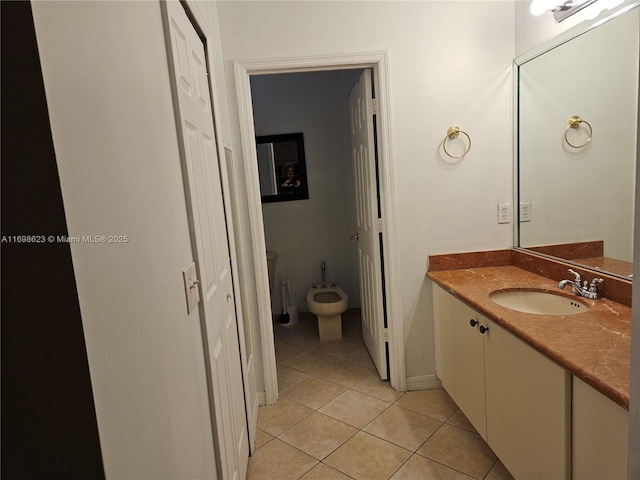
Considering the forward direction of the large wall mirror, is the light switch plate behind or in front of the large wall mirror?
in front

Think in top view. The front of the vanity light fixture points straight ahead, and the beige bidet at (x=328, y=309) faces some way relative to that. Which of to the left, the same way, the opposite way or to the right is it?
to the left

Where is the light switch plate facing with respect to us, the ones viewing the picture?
facing to the right of the viewer

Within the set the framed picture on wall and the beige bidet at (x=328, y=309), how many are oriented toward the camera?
2

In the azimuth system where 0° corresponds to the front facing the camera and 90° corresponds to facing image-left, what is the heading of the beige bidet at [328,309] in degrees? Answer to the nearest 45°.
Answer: approximately 0°

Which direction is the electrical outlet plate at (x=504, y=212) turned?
toward the camera

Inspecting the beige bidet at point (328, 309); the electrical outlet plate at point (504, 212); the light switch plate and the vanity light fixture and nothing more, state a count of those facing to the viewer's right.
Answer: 1

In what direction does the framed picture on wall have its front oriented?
toward the camera

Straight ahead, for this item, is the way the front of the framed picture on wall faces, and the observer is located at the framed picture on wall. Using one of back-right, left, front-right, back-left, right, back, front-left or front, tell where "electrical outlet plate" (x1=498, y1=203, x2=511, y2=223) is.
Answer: front-left

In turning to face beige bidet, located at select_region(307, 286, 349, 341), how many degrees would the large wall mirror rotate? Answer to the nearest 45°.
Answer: approximately 45° to its right

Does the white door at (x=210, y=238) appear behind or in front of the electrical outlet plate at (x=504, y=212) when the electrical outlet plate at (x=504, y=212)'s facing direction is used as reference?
in front

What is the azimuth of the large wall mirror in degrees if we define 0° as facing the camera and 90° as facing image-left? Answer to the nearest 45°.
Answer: approximately 45°

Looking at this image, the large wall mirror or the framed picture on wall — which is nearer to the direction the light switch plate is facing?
the large wall mirror
